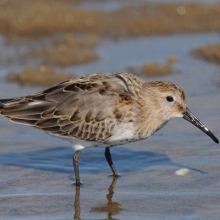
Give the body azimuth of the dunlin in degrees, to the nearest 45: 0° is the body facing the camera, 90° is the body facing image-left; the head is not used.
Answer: approximately 270°
